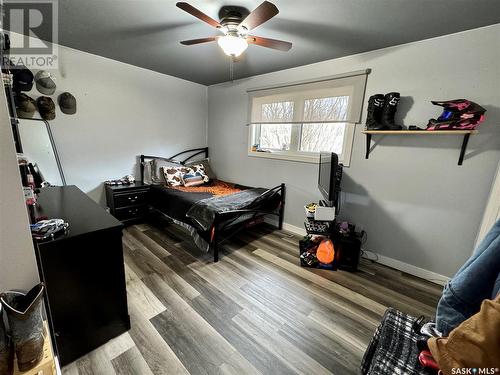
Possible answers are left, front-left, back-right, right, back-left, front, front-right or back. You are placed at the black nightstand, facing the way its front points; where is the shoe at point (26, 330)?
front-right

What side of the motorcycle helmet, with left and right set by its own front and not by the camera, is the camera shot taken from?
left

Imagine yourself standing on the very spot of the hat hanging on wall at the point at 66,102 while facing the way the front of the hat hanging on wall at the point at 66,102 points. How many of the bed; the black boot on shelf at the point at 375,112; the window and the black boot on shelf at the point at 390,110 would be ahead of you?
4

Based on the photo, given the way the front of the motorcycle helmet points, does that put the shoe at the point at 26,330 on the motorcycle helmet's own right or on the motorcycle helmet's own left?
on the motorcycle helmet's own left

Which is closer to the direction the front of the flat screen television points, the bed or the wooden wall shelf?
the bed

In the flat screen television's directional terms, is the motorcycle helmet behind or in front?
behind

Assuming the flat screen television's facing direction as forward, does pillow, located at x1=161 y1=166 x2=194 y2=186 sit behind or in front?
in front

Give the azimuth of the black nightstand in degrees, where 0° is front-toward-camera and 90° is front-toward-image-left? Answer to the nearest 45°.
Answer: approximately 315°

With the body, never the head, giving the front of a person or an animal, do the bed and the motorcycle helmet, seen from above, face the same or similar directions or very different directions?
very different directions

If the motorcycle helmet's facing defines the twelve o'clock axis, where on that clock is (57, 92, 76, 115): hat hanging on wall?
The hat hanging on wall is roughly at 11 o'clock from the motorcycle helmet.

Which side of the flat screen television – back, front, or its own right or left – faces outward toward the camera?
left

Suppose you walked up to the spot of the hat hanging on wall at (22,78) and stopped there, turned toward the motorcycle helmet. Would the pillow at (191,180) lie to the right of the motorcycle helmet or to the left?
left

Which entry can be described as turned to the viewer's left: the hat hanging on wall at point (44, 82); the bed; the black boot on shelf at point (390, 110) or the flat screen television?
the flat screen television
